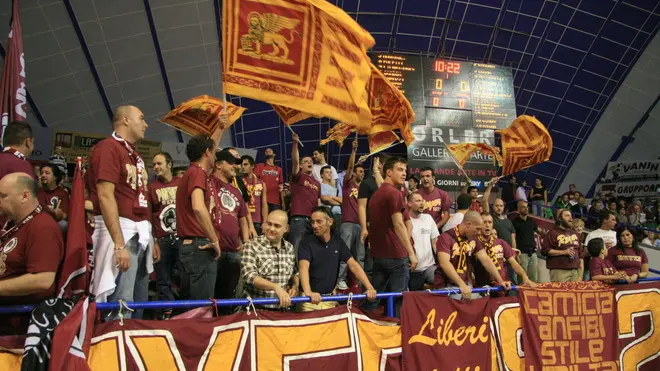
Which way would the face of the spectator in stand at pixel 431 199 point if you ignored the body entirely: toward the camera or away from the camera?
toward the camera

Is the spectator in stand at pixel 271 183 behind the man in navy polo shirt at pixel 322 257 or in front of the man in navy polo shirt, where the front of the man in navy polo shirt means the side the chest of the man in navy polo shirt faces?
behind

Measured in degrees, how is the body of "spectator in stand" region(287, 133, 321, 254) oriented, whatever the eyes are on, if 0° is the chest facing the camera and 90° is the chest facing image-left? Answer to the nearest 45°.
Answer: approximately 315°

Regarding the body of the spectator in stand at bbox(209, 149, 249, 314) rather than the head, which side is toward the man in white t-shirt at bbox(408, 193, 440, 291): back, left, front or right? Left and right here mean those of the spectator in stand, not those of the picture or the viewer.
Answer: left

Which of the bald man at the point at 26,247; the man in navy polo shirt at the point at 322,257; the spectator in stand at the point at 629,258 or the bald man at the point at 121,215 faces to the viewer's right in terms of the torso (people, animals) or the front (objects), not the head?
the bald man at the point at 121,215

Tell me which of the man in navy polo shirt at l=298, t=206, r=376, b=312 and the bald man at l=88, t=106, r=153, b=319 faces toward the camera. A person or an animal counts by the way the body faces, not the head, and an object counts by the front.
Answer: the man in navy polo shirt

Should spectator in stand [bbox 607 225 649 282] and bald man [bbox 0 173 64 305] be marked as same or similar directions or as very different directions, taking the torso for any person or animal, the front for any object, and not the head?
same or similar directions

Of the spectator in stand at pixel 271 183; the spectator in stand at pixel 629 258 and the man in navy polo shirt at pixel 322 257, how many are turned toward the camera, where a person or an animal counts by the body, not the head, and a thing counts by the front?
3

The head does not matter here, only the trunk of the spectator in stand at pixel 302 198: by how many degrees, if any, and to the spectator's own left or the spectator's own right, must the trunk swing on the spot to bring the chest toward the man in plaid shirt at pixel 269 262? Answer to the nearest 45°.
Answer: approximately 45° to the spectator's own right

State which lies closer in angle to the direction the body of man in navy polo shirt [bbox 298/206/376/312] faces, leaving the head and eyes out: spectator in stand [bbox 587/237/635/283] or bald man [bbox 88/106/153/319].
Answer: the bald man

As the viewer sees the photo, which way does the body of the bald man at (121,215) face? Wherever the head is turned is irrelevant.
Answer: to the viewer's right

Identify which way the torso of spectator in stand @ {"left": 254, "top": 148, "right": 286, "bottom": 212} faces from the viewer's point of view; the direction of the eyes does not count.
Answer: toward the camera

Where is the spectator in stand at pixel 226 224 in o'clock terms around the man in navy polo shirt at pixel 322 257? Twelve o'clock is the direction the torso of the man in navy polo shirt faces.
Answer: The spectator in stand is roughly at 3 o'clock from the man in navy polo shirt.

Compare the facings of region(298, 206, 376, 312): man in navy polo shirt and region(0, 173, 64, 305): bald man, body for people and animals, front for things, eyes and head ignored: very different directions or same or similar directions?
same or similar directions
